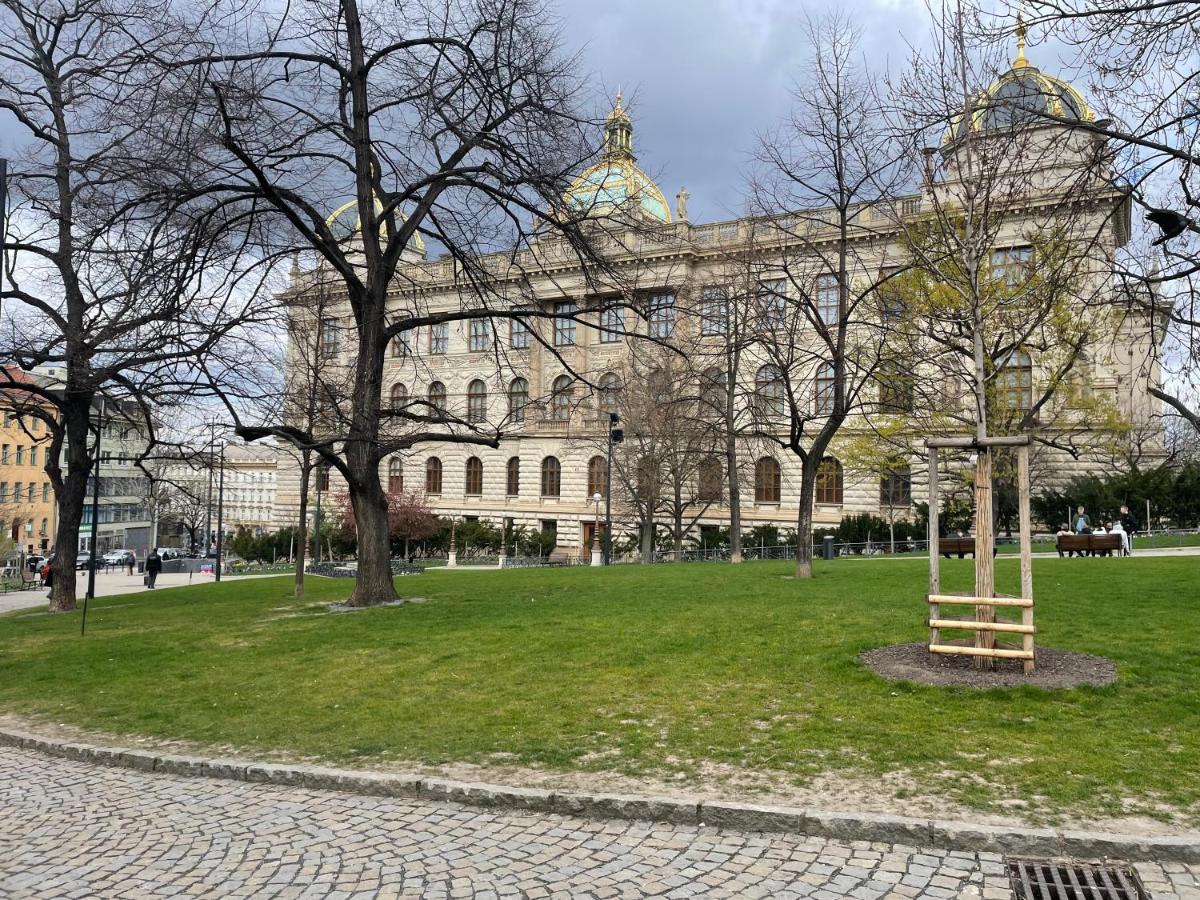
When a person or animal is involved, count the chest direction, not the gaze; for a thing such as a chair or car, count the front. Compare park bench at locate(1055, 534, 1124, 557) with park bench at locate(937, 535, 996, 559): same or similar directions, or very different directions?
same or similar directions

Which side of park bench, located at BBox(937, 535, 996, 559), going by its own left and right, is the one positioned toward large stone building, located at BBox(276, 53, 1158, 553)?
back
